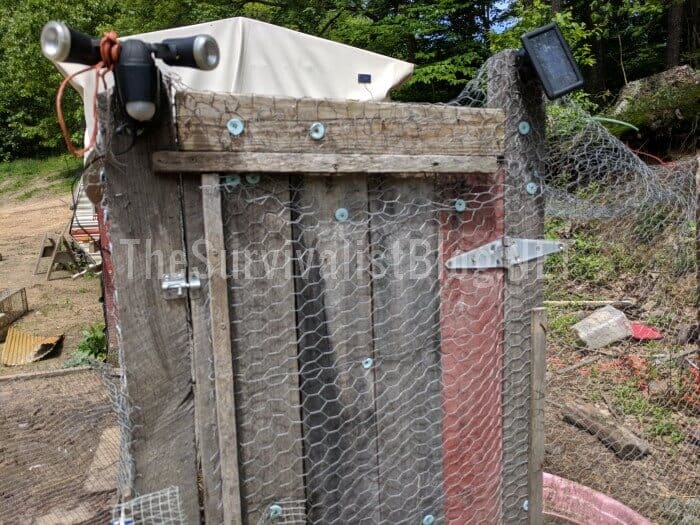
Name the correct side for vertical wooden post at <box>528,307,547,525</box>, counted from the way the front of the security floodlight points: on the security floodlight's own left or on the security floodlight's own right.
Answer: on the security floodlight's own left

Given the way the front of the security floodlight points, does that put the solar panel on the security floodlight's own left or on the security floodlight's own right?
on the security floodlight's own left

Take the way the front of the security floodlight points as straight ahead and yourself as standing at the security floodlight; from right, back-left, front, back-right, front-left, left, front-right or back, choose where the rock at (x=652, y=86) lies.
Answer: back-left

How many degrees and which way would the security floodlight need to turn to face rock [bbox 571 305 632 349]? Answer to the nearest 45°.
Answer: approximately 135° to its left

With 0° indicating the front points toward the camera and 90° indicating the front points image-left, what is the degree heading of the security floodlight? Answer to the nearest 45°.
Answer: approximately 0°
